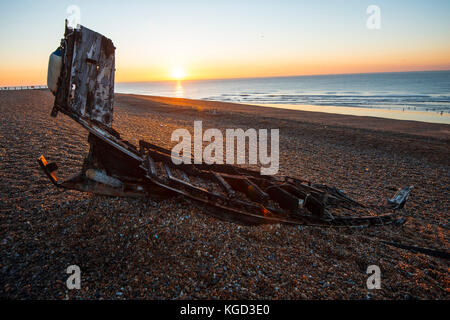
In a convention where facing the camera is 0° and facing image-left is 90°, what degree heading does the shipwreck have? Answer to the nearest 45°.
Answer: approximately 270°
